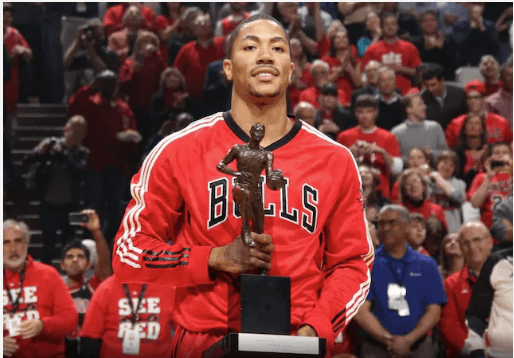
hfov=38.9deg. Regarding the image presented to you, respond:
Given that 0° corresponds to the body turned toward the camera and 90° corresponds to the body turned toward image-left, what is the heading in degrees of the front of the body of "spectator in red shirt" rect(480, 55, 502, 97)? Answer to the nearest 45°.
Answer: approximately 45°

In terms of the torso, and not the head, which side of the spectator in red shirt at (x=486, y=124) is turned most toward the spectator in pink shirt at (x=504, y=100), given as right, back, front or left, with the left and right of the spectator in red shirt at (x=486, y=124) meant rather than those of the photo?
back

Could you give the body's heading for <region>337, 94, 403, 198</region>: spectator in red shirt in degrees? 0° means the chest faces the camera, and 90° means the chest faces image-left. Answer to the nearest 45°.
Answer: approximately 0°

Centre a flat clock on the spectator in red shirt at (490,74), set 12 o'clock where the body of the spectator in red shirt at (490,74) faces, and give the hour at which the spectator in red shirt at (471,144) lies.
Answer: the spectator in red shirt at (471,144) is roughly at 11 o'clock from the spectator in red shirt at (490,74).

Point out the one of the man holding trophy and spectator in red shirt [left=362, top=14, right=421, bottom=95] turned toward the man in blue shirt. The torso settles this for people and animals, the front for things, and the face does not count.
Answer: the spectator in red shirt

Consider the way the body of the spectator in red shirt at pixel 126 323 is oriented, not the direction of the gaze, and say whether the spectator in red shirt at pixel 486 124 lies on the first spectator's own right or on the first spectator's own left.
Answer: on the first spectator's own left

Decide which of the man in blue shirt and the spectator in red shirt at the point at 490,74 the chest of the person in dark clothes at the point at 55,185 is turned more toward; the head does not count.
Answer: the man in blue shirt
